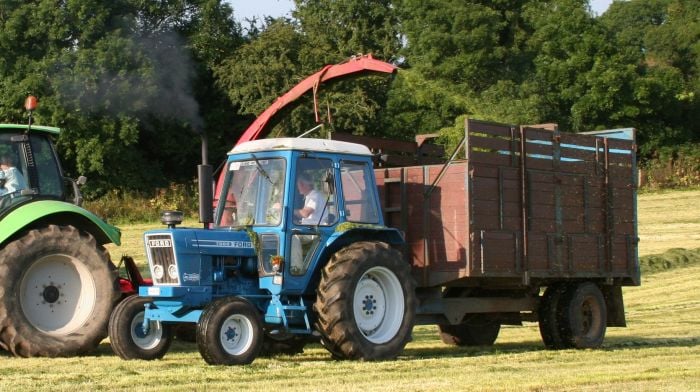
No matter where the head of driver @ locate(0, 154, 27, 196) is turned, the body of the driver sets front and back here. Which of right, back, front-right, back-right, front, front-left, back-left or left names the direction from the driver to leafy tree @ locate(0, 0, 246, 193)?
right

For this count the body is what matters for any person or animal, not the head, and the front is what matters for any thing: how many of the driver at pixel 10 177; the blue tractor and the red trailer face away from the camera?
0

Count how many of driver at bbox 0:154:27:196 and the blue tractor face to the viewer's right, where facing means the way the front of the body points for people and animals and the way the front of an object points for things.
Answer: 0

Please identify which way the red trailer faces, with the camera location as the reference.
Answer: facing the viewer and to the left of the viewer

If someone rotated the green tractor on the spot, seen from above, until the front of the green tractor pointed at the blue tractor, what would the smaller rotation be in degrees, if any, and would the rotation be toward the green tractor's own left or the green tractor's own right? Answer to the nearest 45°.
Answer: approximately 135° to the green tractor's own left

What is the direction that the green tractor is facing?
to the viewer's left

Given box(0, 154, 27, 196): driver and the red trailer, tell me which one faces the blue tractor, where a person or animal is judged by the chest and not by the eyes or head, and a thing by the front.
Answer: the red trailer

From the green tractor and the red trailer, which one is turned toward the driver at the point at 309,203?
the red trailer

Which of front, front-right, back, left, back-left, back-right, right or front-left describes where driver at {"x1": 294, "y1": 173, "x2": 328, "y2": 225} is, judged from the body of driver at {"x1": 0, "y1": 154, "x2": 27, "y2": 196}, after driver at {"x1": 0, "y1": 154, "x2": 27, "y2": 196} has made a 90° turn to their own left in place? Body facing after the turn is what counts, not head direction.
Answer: front-left

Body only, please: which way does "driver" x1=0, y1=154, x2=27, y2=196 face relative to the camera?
to the viewer's left
